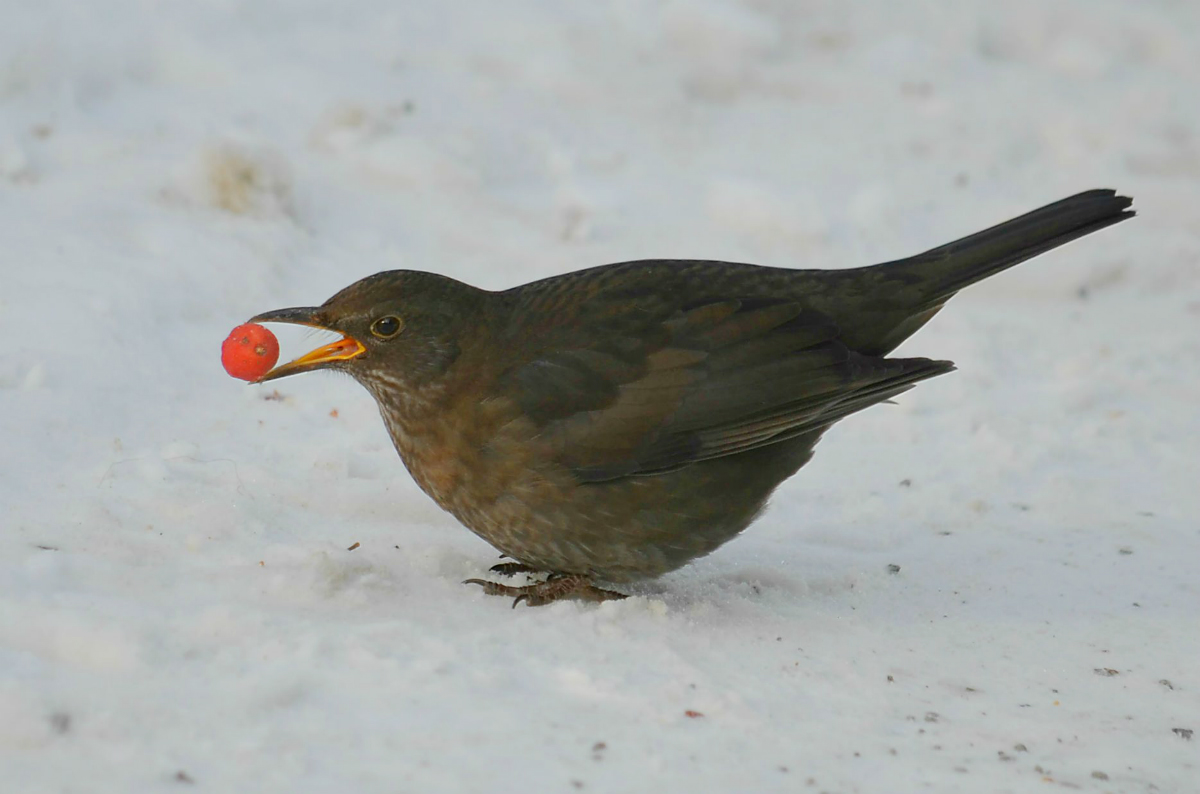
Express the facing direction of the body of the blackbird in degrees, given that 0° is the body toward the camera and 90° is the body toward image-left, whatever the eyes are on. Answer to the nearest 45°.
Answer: approximately 90°
